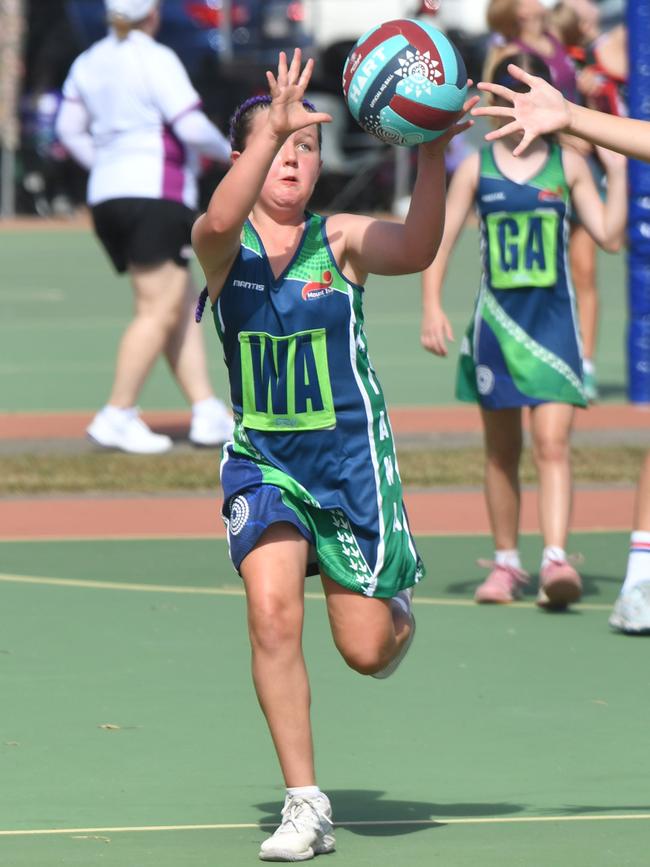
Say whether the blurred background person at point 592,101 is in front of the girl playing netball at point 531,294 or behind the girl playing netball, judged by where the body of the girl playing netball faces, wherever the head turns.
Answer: behind

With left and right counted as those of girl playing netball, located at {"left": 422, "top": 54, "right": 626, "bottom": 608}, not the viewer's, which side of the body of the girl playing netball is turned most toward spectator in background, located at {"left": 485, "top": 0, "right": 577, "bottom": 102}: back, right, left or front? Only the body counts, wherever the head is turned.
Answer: back

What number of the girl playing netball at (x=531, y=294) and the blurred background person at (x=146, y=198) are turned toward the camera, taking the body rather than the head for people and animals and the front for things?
1

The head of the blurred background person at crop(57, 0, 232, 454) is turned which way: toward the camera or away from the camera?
away from the camera

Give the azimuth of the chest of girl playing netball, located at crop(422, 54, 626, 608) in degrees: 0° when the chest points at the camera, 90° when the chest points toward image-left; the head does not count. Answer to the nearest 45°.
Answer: approximately 0°

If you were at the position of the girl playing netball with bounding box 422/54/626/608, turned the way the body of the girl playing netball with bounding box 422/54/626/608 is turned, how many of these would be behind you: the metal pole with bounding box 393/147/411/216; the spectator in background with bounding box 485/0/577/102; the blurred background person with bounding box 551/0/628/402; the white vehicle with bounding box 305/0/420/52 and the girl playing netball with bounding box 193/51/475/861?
4

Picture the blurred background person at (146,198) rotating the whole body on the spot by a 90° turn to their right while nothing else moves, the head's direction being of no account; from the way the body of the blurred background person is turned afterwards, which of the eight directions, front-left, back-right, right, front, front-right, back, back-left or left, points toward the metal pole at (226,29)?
back-left

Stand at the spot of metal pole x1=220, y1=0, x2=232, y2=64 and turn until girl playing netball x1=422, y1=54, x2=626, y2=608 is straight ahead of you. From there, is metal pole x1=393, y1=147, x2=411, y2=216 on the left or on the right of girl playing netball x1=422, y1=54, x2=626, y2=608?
left

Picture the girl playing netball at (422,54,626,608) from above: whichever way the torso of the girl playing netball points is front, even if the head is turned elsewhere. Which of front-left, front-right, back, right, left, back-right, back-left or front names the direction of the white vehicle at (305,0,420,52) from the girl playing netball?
back

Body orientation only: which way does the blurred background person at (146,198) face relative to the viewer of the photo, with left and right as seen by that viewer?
facing away from the viewer and to the right of the viewer

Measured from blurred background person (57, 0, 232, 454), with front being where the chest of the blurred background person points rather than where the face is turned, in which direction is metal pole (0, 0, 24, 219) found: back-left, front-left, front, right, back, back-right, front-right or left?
front-left

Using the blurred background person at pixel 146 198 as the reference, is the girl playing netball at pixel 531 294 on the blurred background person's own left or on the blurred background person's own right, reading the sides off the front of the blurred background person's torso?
on the blurred background person's own right

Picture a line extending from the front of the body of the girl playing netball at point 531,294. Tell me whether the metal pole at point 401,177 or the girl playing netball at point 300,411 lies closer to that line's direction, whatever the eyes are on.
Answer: the girl playing netball
